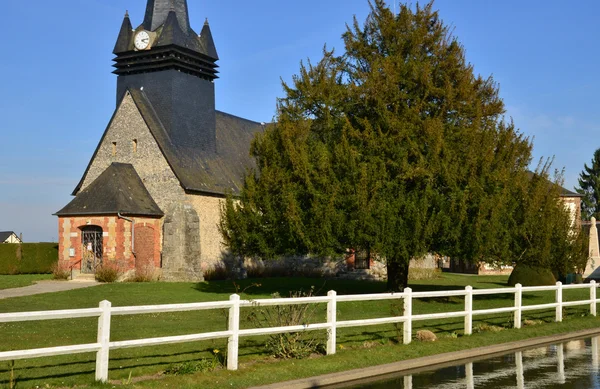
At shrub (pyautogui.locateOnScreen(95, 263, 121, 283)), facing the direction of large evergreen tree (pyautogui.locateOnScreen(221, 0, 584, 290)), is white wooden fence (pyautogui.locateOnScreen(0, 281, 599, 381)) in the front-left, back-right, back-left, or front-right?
front-right

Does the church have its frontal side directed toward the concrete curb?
no

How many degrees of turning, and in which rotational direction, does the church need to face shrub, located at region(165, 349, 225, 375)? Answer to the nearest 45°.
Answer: approximately 45° to its left

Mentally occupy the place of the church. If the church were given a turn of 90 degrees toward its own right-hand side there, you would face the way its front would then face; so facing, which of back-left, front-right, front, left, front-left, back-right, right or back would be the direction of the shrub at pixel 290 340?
back-left

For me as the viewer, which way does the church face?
facing the viewer and to the left of the viewer

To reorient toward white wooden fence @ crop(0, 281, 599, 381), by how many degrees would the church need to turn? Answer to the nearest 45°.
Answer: approximately 45° to its left

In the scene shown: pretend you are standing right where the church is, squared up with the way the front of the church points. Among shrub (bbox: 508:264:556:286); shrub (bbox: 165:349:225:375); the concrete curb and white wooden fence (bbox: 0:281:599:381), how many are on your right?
0

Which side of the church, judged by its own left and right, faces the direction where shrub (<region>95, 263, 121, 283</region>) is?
front

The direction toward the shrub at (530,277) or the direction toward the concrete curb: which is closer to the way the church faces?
the concrete curb

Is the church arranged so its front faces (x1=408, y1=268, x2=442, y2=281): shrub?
no

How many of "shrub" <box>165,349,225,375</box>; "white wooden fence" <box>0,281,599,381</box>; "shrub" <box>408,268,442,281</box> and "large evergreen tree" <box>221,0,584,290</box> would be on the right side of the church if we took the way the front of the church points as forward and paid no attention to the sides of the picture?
0

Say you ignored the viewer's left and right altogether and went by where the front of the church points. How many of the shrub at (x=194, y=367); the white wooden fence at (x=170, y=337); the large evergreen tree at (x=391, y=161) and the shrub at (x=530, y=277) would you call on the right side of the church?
0
